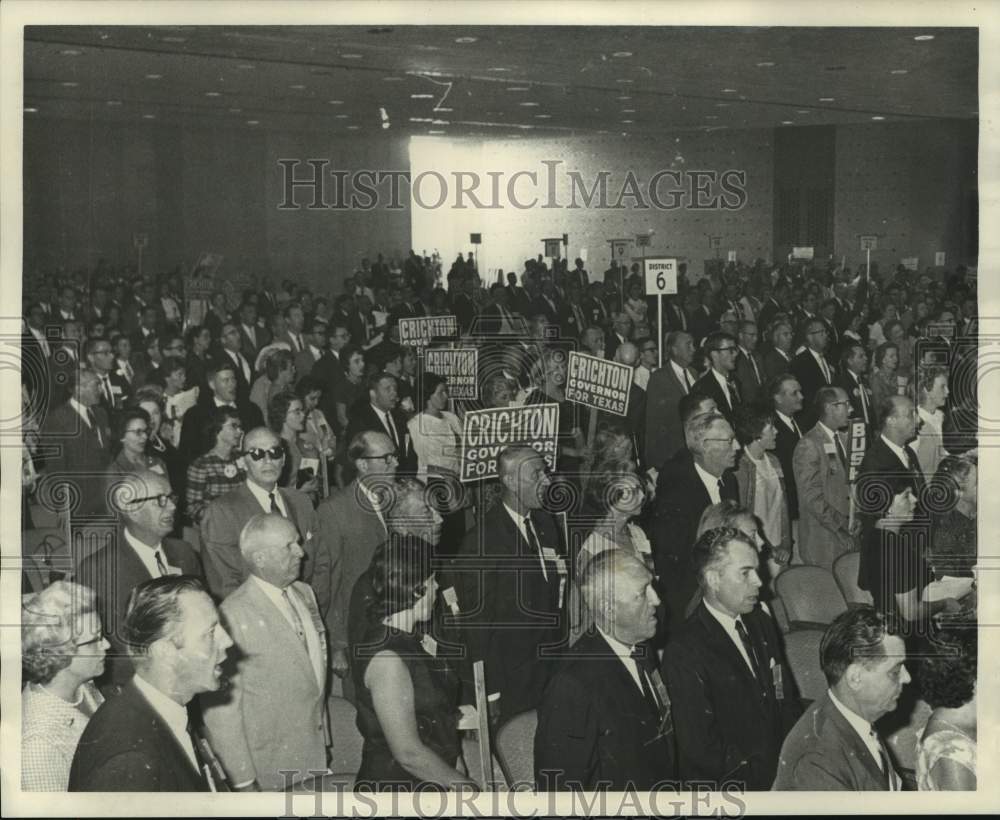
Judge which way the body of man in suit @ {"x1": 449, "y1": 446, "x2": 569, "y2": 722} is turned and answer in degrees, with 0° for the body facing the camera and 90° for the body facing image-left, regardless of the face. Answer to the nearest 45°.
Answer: approximately 315°

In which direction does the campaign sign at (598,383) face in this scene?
toward the camera

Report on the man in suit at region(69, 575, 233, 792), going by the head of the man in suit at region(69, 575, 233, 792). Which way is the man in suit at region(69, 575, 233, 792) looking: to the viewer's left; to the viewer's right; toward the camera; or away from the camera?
to the viewer's right

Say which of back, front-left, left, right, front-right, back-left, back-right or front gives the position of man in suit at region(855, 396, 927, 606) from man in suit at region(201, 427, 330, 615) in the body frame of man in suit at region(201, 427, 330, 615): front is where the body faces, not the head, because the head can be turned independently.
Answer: front-left

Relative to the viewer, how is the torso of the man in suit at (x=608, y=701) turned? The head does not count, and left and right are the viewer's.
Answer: facing the viewer and to the right of the viewer

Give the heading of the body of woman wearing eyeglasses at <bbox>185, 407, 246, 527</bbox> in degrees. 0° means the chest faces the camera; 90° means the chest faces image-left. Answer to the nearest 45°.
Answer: approximately 315°
